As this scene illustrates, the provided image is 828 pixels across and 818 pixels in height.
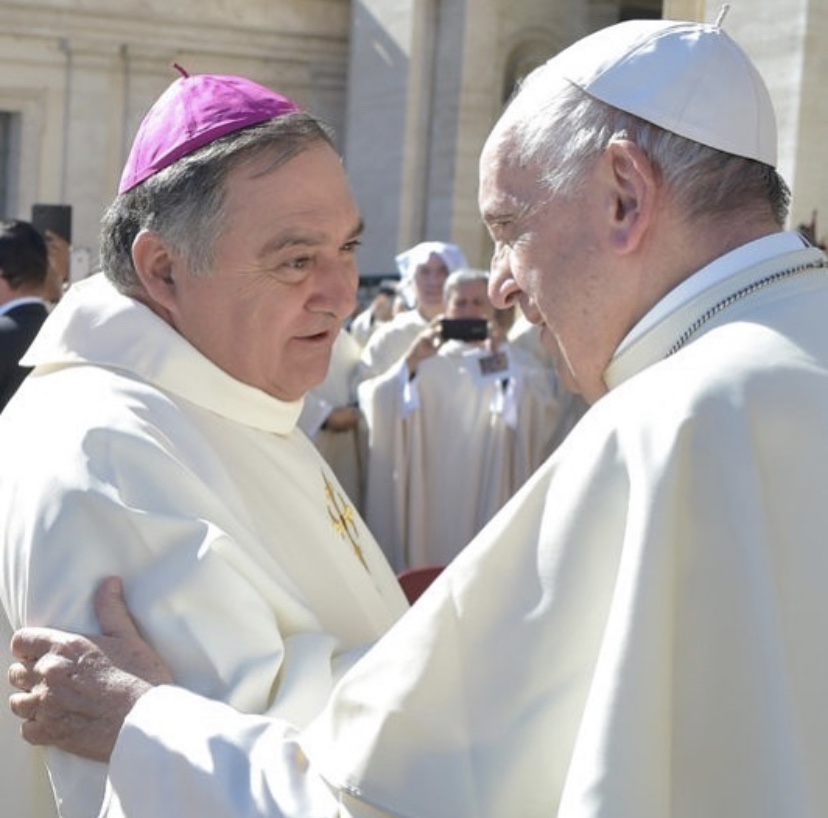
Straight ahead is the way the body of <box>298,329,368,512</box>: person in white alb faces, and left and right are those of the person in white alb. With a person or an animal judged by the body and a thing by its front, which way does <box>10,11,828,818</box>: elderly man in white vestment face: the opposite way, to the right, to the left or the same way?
to the right

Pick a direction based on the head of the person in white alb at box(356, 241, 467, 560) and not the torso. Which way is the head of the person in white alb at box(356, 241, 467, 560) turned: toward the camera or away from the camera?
toward the camera

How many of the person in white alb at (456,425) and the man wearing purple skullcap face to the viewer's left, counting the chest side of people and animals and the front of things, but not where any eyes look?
0

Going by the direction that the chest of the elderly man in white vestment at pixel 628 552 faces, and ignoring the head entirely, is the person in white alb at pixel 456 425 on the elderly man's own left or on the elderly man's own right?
on the elderly man's own right

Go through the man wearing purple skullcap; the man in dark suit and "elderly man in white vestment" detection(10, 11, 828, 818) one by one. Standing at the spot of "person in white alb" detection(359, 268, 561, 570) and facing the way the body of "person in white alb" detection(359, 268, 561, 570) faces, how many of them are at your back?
0

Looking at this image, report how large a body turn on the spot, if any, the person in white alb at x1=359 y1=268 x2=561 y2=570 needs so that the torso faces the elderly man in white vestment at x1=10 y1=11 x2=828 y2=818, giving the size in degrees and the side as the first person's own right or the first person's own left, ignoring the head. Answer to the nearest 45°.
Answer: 0° — they already face them

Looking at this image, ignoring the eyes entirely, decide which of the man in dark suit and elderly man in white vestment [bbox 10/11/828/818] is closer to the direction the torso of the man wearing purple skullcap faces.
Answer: the elderly man in white vestment

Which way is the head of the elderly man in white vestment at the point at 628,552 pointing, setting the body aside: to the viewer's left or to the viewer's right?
to the viewer's left

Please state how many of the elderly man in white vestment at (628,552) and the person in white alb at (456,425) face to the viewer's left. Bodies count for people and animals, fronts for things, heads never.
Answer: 1

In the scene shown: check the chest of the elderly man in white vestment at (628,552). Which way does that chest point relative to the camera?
to the viewer's left

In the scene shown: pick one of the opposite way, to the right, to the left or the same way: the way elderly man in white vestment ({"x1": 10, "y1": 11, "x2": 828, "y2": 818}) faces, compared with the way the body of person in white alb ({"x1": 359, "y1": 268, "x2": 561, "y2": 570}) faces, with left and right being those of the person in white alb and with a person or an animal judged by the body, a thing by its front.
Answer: to the right

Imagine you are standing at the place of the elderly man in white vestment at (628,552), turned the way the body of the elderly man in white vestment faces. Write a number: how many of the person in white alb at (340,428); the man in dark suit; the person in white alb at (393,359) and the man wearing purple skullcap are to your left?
0

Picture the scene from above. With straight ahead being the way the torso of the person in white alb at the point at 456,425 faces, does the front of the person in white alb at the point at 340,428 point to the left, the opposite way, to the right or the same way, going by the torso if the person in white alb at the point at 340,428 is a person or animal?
the same way

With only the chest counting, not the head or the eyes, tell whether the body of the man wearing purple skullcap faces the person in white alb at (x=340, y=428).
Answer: no

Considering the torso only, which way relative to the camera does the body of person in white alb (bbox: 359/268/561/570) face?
toward the camera

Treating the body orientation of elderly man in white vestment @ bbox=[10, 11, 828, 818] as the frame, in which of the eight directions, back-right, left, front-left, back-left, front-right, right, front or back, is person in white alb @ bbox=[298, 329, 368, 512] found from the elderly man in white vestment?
right

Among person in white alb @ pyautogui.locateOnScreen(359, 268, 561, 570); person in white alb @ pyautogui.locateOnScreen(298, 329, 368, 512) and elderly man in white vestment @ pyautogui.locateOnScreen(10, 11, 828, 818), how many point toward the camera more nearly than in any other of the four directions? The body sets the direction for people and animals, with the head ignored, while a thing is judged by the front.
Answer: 2

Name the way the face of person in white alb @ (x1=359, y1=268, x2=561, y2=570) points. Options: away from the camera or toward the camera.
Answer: toward the camera
